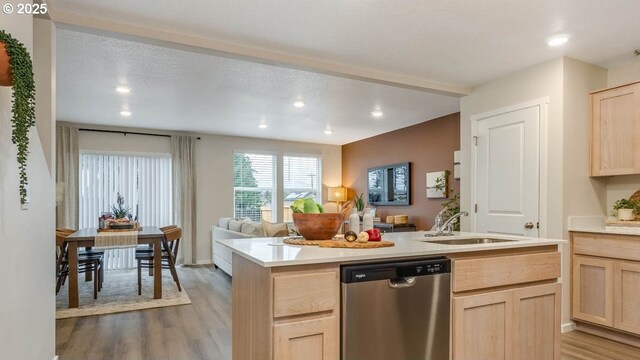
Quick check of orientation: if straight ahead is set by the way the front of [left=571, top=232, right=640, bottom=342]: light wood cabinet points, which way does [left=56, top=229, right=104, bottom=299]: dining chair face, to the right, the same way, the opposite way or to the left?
the opposite way

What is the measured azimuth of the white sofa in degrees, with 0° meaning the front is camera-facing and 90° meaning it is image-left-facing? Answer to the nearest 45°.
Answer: approximately 225°

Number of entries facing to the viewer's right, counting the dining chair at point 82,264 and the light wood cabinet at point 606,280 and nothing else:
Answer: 1

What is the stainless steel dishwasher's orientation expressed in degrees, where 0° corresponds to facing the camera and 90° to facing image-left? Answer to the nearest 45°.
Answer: approximately 315°

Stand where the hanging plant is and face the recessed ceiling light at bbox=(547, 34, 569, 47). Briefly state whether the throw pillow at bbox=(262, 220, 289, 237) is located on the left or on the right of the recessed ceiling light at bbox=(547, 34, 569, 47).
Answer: left

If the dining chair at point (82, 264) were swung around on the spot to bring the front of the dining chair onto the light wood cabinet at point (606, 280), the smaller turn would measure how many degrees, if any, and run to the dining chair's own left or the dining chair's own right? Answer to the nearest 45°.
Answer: approximately 45° to the dining chair's own right

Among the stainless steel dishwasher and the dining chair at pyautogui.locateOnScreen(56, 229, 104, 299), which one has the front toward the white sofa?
the dining chair

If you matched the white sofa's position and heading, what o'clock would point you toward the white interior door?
The white interior door is roughly at 3 o'clock from the white sofa.

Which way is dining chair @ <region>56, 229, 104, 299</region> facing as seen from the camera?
to the viewer's right

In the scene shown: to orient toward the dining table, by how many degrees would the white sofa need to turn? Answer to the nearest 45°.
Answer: approximately 180°
